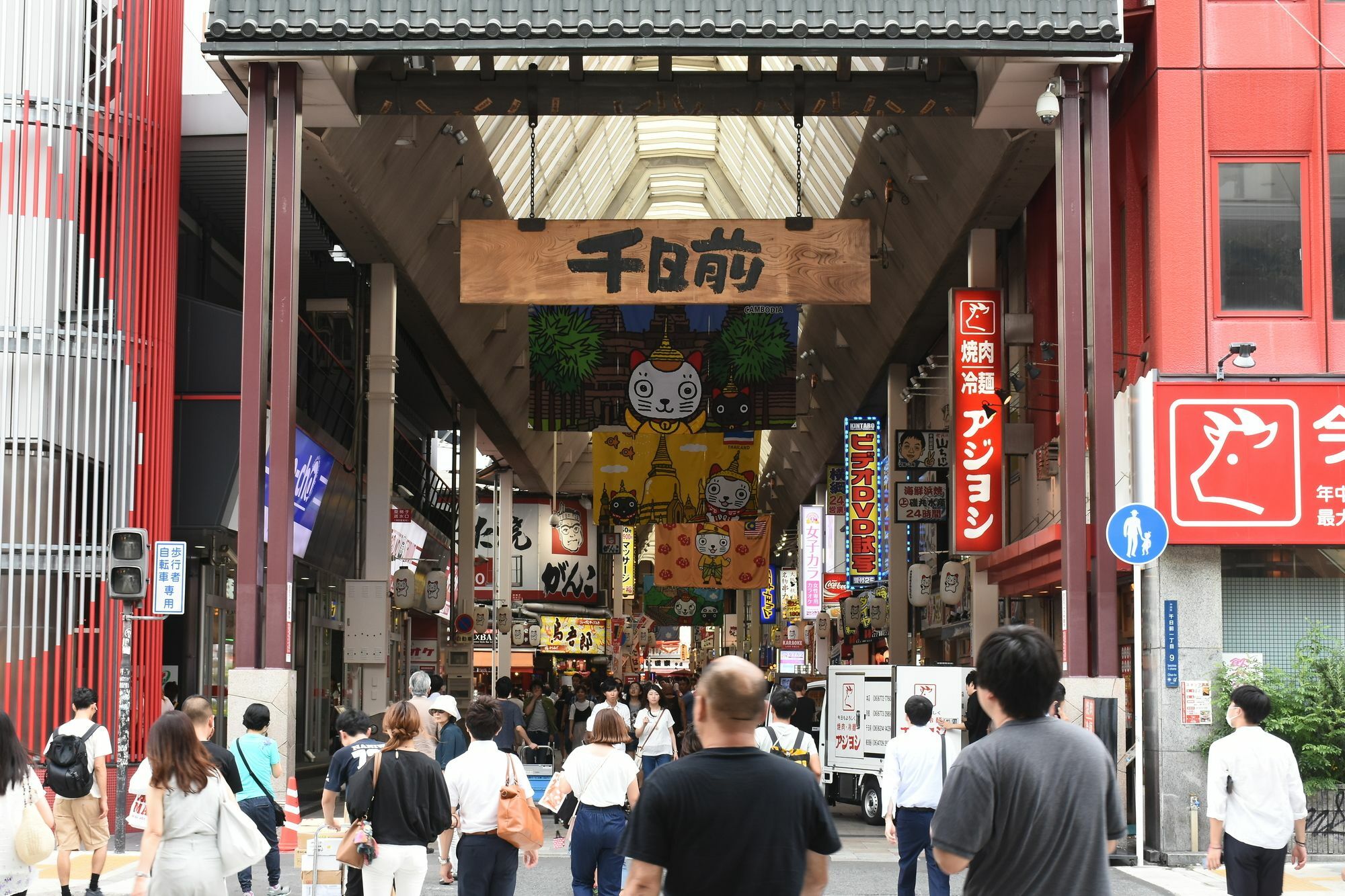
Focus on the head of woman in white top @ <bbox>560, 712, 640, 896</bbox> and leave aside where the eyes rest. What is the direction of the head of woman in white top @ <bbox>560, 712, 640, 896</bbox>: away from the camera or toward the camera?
away from the camera

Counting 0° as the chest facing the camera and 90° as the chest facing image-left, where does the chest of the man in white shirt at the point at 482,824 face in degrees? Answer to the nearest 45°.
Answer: approximately 180°

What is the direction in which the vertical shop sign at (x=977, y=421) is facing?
toward the camera

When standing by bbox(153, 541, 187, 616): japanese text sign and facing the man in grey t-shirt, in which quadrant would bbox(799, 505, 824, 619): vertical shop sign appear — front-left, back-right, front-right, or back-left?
back-left

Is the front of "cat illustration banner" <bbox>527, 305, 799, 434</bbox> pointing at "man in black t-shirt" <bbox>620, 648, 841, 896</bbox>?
yes

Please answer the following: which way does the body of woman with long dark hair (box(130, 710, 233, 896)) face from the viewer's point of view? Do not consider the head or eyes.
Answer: away from the camera

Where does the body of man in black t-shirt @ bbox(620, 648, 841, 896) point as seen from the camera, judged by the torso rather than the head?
away from the camera

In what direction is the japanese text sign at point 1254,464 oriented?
toward the camera

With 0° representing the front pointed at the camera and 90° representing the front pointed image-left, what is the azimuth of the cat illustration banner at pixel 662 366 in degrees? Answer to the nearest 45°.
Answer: approximately 0°

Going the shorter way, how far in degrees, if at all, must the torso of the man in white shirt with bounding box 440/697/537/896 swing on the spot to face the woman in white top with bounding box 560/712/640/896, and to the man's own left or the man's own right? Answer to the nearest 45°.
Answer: approximately 45° to the man's own right

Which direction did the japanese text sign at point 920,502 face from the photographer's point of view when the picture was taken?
facing the viewer

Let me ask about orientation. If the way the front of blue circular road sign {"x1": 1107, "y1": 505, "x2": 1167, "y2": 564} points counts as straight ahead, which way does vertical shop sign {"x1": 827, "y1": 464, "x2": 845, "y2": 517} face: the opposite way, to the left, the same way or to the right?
the same way

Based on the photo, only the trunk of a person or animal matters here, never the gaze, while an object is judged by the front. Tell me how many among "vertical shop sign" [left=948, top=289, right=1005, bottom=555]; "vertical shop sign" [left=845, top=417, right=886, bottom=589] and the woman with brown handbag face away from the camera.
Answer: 1

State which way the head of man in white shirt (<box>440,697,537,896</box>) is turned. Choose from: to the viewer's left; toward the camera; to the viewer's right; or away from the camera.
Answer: away from the camera
